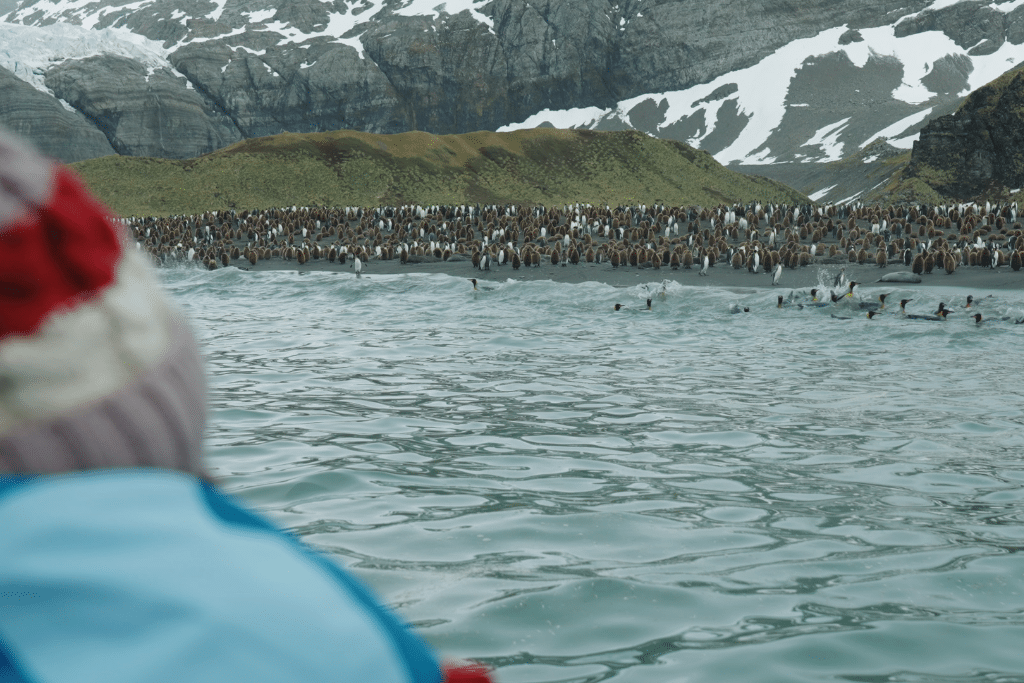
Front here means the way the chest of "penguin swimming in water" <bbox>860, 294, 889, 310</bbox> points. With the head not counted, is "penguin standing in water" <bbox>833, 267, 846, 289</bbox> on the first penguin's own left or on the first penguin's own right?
on the first penguin's own left

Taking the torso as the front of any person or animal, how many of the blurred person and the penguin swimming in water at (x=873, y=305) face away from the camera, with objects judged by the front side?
1

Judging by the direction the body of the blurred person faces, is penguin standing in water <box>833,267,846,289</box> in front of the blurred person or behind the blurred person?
in front

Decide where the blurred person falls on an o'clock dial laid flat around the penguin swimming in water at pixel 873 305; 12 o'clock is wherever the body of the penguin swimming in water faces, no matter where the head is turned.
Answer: The blurred person is roughly at 3 o'clock from the penguin swimming in water.

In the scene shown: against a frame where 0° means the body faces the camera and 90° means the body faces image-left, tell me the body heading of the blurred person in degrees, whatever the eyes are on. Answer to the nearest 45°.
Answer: approximately 180°

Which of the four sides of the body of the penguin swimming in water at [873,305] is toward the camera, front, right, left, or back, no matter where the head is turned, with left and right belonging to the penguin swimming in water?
right

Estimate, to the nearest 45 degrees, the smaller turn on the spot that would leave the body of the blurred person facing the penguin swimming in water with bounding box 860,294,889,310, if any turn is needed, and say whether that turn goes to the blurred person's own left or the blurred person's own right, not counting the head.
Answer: approximately 45° to the blurred person's own right

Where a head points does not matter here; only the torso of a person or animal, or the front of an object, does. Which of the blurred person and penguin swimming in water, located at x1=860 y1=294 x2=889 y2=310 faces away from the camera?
the blurred person
